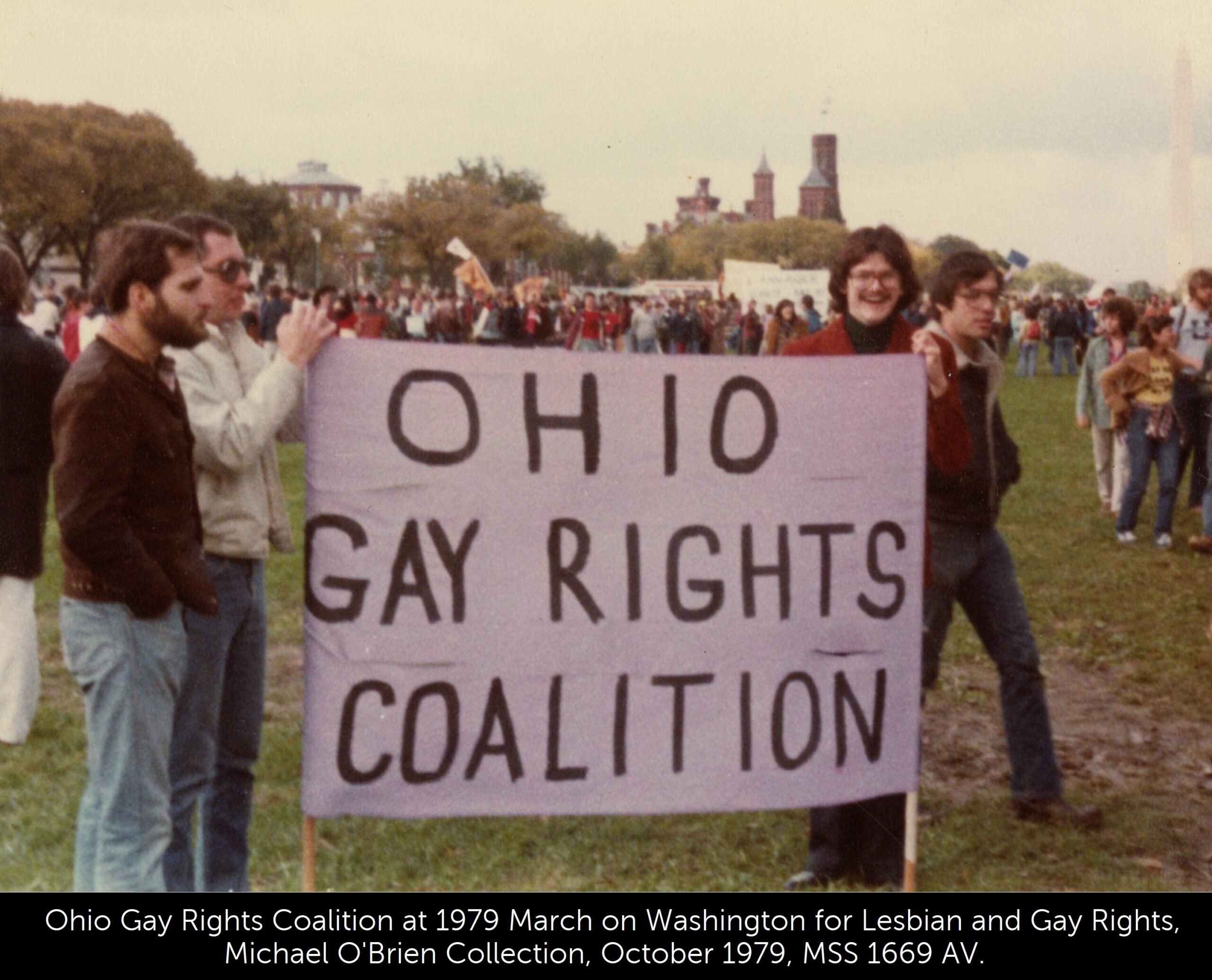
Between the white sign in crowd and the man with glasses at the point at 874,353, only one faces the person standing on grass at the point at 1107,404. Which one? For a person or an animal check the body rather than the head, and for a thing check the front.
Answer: the white sign in crowd

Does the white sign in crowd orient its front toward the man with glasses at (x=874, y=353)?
yes

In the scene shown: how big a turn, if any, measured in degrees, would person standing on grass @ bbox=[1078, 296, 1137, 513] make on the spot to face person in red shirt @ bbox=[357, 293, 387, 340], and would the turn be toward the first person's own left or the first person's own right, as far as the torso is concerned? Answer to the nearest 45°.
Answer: approximately 135° to the first person's own right

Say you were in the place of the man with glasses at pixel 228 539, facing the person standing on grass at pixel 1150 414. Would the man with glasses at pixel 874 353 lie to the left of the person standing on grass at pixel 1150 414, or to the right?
right

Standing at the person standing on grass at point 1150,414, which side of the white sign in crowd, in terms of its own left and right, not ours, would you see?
front

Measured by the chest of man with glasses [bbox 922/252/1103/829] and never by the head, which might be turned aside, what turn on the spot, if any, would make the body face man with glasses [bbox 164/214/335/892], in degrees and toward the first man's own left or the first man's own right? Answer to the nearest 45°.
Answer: approximately 90° to the first man's own right

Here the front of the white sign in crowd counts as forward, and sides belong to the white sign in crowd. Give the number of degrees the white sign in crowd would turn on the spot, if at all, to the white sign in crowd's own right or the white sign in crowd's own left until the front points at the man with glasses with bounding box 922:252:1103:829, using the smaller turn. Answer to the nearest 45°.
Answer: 0° — it already faces them

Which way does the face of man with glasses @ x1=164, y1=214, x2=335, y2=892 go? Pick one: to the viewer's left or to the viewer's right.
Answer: to the viewer's right
